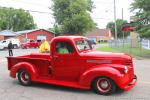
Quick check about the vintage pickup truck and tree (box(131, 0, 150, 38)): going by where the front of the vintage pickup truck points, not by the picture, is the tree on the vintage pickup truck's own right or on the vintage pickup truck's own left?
on the vintage pickup truck's own left

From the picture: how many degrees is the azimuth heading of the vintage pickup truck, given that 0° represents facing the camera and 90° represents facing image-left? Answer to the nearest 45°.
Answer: approximately 315°
